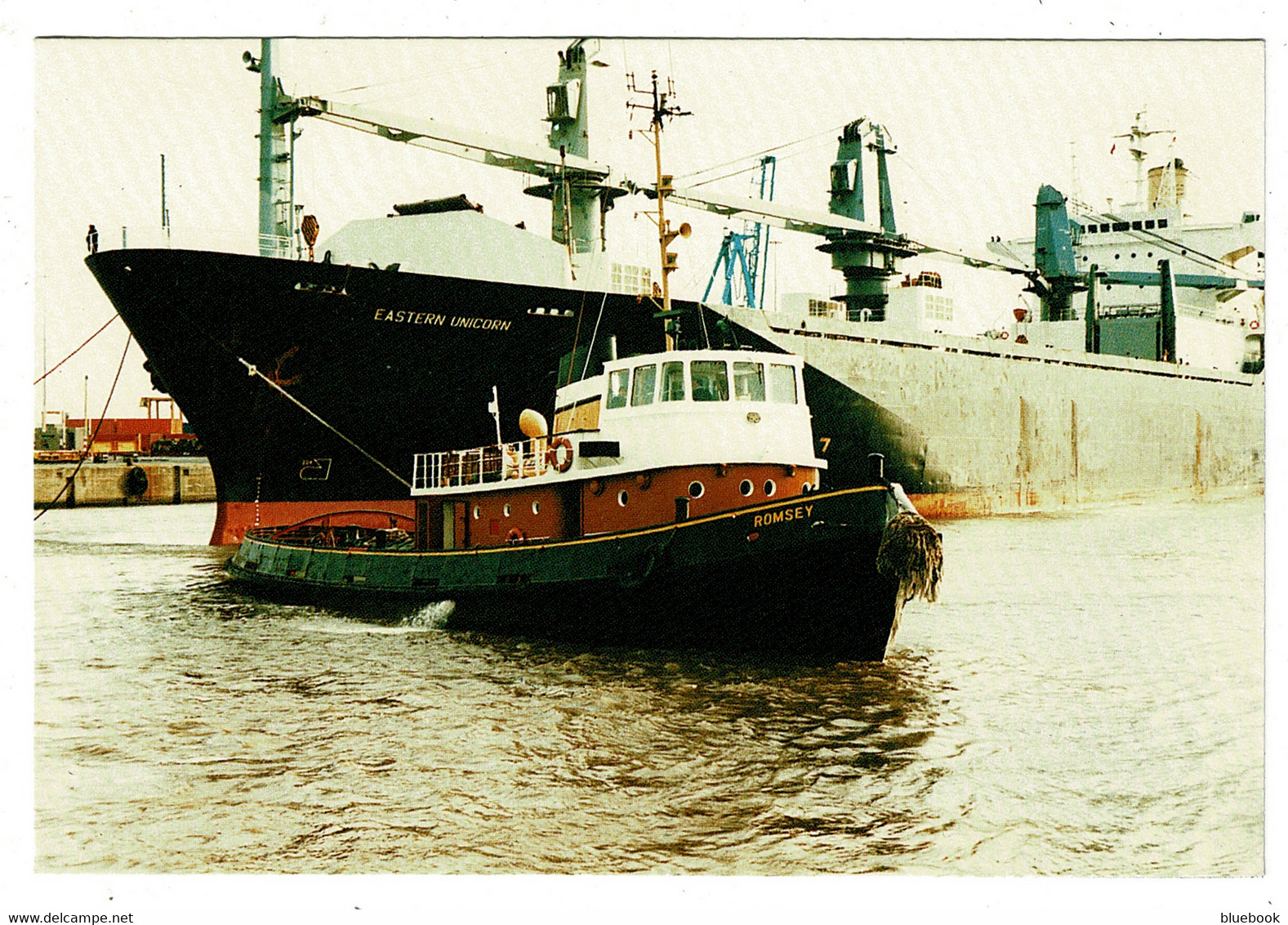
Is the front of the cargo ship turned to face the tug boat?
no

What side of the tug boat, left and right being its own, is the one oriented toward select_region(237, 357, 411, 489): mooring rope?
back

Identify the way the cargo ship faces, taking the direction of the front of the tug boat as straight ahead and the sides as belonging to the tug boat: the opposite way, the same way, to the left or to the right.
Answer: to the right

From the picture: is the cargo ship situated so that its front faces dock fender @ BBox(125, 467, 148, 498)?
no

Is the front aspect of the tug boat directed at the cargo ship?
no

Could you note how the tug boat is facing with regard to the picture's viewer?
facing the viewer and to the right of the viewer

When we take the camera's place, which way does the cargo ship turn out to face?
facing the viewer and to the left of the viewer

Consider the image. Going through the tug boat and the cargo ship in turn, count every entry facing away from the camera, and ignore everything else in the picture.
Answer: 0
